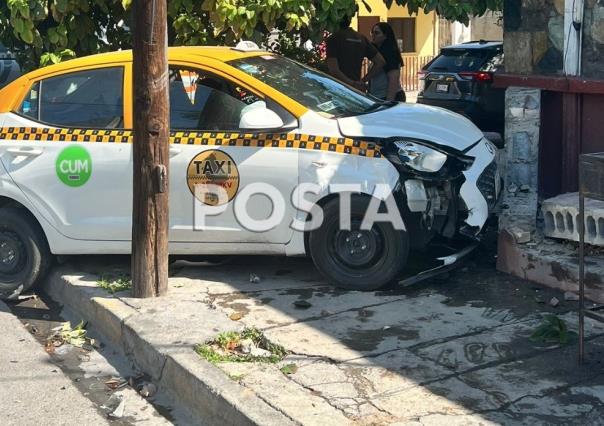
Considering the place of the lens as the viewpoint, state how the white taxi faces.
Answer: facing to the right of the viewer

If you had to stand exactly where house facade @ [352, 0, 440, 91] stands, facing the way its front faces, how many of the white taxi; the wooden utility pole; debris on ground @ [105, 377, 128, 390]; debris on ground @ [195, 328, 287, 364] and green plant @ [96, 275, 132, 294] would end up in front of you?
5

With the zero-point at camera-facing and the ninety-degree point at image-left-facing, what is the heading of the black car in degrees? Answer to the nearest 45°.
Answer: approximately 225°

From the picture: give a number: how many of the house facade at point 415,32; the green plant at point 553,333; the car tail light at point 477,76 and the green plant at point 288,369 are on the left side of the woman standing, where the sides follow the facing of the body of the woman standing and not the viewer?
2

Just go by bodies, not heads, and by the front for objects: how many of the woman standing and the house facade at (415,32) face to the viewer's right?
0

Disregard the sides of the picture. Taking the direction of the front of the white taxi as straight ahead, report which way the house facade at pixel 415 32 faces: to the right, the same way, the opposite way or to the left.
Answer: to the right

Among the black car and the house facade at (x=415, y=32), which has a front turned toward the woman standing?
the house facade

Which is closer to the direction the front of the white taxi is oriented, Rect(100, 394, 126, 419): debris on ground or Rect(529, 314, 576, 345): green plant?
the green plant

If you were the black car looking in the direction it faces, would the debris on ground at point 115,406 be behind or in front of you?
behind

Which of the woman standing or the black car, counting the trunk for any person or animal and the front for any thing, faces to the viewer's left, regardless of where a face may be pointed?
the woman standing

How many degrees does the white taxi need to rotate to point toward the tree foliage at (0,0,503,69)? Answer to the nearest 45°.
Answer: approximately 90° to its left

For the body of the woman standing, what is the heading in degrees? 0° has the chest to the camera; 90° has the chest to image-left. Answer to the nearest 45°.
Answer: approximately 90°

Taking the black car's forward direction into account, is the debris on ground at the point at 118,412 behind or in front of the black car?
behind
